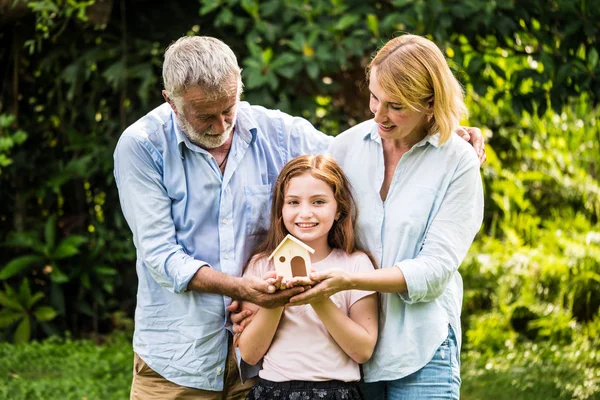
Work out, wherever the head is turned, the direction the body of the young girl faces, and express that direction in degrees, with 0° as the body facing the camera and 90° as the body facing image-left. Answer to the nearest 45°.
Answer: approximately 0°

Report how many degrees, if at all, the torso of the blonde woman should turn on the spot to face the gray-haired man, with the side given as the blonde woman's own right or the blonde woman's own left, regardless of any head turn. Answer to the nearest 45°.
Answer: approximately 45° to the blonde woman's own right

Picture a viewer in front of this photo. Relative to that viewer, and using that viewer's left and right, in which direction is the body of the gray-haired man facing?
facing the viewer and to the right of the viewer

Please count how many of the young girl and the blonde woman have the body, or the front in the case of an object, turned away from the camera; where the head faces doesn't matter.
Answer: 0

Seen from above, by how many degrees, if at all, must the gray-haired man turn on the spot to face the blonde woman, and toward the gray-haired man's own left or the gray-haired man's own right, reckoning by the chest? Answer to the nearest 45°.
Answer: approximately 45° to the gray-haired man's own left
